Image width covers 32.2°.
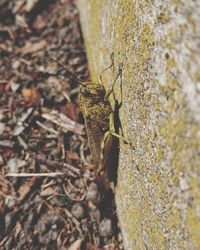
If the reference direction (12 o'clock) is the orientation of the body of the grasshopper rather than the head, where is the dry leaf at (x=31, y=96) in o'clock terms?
The dry leaf is roughly at 11 o'clock from the grasshopper.

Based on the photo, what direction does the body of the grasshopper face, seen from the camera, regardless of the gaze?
away from the camera

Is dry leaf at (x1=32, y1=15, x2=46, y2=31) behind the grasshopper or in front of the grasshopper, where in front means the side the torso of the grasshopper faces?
in front

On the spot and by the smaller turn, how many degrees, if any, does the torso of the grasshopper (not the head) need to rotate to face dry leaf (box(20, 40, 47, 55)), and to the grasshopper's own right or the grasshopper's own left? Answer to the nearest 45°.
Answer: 0° — it already faces it
